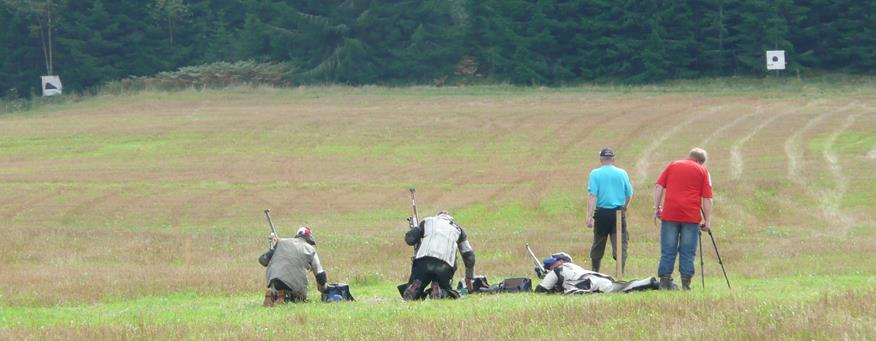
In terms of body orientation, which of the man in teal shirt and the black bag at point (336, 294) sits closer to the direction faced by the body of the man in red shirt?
the man in teal shirt

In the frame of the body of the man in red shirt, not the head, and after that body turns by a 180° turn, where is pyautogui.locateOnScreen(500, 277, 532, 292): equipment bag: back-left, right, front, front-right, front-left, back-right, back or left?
front-right

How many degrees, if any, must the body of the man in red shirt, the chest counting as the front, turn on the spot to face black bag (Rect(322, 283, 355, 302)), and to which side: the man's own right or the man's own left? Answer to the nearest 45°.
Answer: approximately 135° to the man's own left

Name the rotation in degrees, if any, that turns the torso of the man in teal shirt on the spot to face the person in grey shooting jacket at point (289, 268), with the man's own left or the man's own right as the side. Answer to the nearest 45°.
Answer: approximately 135° to the man's own left

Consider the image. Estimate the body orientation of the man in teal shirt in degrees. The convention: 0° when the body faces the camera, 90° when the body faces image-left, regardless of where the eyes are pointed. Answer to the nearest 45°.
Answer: approximately 180°

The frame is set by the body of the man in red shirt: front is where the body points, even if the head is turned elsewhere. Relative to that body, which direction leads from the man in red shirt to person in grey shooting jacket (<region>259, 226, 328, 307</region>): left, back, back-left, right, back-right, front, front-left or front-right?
back-left

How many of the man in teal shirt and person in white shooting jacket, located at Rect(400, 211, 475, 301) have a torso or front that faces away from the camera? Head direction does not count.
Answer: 2

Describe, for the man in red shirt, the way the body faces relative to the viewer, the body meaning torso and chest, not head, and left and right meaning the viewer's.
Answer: facing away from the viewer and to the right of the viewer
